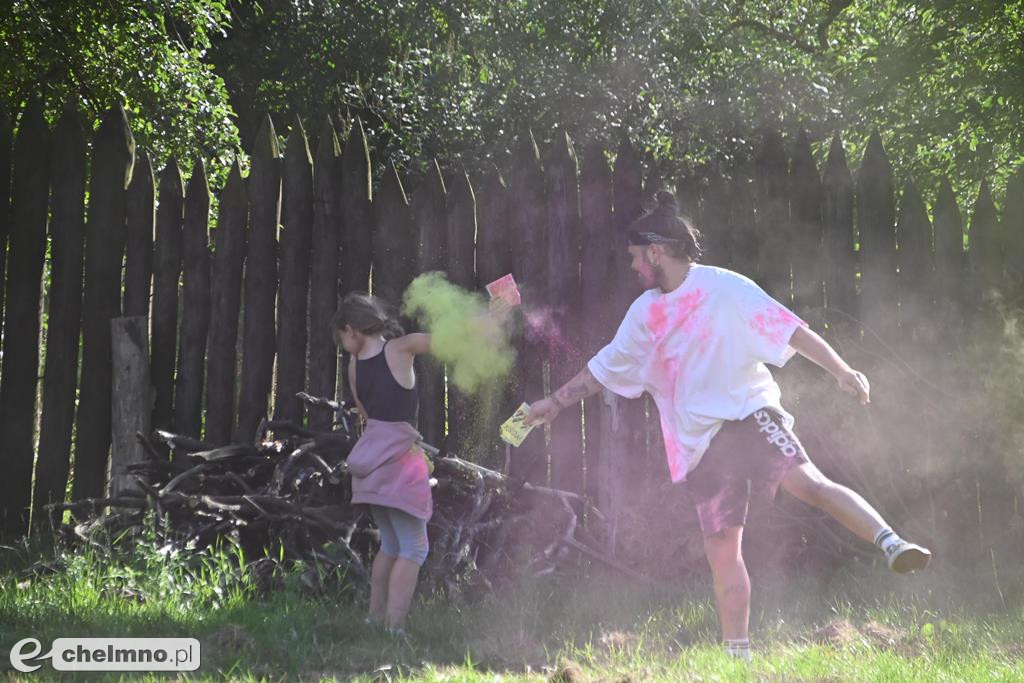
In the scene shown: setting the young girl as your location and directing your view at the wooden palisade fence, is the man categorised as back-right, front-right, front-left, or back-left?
back-right

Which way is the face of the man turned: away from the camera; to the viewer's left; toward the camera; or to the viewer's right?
to the viewer's left

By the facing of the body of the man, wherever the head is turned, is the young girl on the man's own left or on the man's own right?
on the man's own right

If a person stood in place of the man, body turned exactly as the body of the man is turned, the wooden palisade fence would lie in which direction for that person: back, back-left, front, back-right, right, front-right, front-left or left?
right

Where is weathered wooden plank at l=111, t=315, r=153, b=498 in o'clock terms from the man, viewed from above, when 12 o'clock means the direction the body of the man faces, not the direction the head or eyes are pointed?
The weathered wooden plank is roughly at 2 o'clock from the man.

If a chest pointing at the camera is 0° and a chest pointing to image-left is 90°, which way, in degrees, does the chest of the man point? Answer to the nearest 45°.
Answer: approximately 45°
